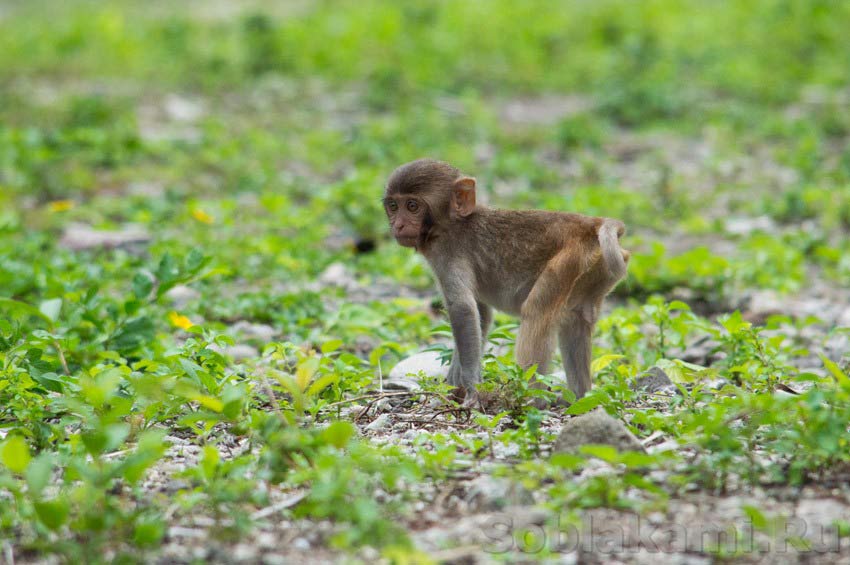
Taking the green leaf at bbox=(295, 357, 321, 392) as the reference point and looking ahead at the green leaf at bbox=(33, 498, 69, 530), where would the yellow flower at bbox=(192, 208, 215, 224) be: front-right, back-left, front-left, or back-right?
back-right

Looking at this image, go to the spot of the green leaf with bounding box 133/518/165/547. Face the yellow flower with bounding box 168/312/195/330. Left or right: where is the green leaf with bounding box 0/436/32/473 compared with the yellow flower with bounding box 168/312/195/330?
left

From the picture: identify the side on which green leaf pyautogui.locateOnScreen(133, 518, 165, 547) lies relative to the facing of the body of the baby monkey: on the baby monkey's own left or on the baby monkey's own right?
on the baby monkey's own left

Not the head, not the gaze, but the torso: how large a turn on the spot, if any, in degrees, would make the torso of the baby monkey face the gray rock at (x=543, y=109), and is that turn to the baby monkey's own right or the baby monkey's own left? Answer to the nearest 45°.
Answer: approximately 90° to the baby monkey's own right

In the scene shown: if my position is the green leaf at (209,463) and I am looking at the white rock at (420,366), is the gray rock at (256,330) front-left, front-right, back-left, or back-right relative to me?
front-left

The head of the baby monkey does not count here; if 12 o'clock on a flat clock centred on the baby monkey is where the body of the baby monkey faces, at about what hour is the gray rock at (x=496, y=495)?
The gray rock is roughly at 9 o'clock from the baby monkey.

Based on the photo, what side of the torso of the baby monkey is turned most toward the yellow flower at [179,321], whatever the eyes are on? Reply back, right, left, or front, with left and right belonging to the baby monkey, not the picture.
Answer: front

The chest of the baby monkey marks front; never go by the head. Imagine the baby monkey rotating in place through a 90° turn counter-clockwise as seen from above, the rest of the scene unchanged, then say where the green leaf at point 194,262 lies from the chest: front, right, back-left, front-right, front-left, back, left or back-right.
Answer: right

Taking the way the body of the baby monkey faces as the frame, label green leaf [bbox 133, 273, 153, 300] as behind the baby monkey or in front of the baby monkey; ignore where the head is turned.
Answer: in front

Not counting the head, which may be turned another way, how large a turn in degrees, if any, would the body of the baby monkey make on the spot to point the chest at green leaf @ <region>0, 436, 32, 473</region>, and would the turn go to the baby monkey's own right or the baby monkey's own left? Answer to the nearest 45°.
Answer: approximately 45° to the baby monkey's own left

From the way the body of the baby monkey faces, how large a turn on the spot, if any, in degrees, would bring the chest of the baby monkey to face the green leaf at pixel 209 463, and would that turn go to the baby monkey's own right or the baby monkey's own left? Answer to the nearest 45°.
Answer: approximately 45° to the baby monkey's own left

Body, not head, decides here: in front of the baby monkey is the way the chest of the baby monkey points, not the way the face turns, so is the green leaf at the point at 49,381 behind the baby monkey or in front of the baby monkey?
in front

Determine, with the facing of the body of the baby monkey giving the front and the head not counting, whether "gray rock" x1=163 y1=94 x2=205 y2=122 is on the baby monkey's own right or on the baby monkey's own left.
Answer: on the baby monkey's own right

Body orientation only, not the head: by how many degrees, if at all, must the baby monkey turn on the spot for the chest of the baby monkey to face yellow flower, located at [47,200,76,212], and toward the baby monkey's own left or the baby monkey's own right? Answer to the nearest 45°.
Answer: approximately 45° to the baby monkey's own right

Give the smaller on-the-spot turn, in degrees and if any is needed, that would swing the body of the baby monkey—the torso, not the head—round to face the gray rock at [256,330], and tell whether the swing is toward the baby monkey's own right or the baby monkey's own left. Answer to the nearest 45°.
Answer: approximately 45° to the baby monkey's own right

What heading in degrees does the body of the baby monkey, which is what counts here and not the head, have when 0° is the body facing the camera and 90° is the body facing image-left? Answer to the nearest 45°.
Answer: approximately 90°

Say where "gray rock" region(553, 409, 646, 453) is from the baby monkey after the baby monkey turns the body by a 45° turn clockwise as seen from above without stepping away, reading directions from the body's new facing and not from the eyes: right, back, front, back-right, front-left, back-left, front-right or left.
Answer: back-left
